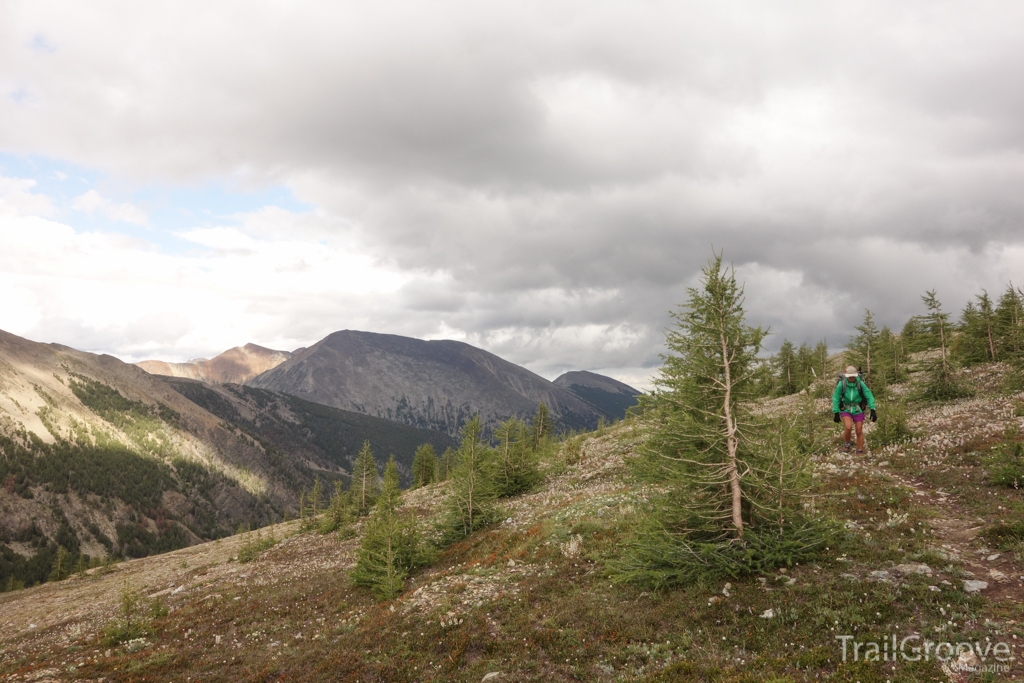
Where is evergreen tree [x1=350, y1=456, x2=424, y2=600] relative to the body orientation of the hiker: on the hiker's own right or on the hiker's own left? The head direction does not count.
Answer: on the hiker's own right

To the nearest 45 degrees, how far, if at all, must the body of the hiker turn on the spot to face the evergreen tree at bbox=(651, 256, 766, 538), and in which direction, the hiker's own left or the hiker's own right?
0° — they already face it

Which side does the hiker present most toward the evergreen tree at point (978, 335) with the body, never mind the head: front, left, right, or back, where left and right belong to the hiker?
back

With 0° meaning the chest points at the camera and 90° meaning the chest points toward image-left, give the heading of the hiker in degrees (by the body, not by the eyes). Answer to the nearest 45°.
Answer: approximately 0°

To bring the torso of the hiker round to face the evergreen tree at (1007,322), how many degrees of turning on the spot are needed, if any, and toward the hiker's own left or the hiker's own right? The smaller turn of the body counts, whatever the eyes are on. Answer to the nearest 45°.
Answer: approximately 180°

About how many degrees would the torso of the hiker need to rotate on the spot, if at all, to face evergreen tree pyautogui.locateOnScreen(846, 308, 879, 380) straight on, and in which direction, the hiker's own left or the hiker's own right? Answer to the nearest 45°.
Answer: approximately 180°

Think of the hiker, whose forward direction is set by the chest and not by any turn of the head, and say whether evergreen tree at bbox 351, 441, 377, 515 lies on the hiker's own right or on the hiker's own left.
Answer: on the hiker's own right

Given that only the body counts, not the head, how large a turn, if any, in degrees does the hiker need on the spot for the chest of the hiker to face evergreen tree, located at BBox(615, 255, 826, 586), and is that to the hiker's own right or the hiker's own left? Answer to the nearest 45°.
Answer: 0° — they already face it
